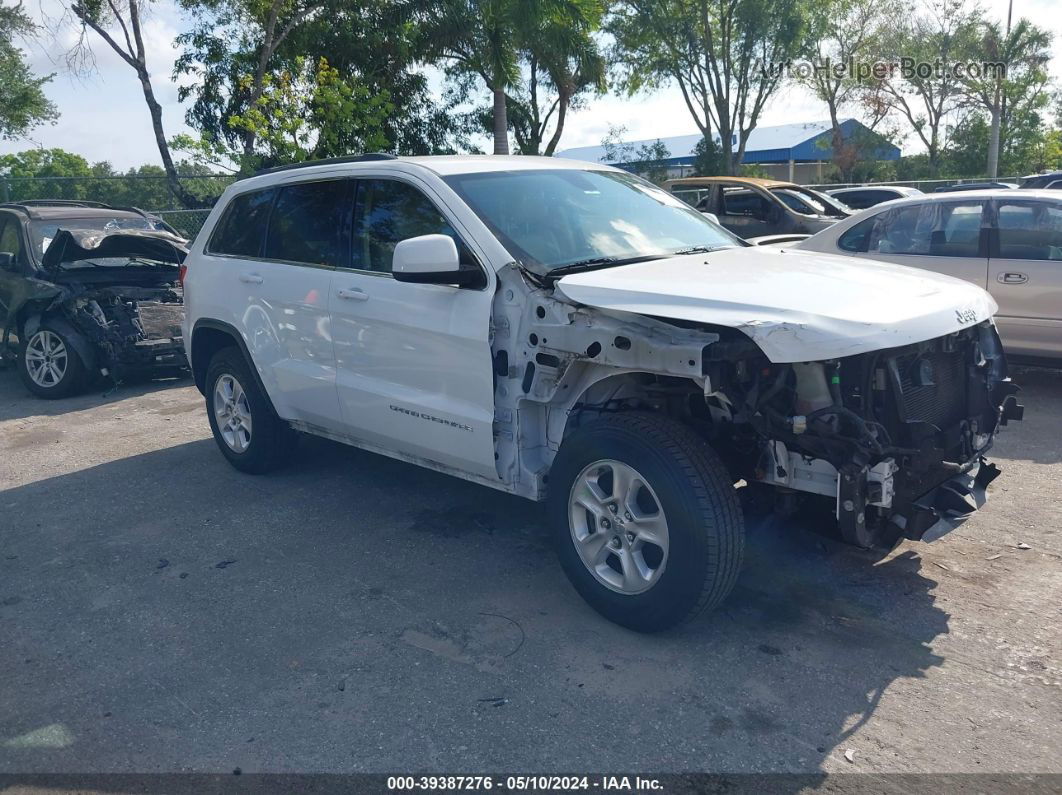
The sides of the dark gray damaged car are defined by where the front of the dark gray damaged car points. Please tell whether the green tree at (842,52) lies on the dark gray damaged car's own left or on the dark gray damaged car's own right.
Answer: on the dark gray damaged car's own left

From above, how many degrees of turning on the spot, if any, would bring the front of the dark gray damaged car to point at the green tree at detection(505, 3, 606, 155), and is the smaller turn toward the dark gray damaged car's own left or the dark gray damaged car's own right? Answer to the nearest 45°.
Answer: approximately 90° to the dark gray damaged car's own left

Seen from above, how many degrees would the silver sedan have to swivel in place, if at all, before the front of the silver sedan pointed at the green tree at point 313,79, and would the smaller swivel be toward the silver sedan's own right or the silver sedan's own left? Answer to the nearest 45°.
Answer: approximately 45° to the silver sedan's own right

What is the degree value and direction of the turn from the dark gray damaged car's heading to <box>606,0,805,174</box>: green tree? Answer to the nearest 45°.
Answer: approximately 90° to its left
